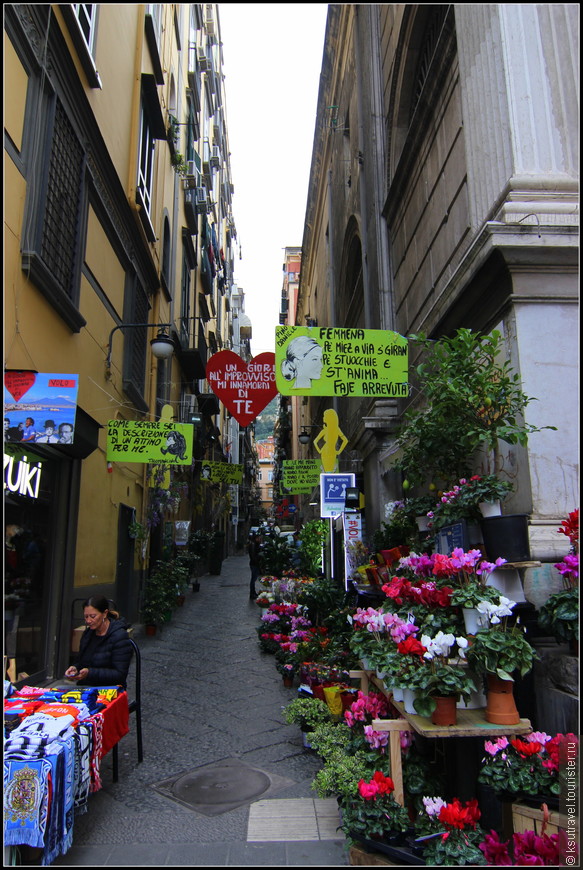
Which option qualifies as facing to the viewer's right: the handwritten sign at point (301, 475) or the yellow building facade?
the yellow building facade

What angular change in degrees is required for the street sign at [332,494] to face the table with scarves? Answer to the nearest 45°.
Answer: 0° — it already faces it

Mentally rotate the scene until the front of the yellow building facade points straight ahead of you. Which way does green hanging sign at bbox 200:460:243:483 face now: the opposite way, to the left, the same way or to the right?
to the right

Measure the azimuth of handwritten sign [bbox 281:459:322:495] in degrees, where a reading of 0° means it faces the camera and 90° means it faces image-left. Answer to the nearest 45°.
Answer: approximately 0°

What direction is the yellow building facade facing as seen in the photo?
to the viewer's right

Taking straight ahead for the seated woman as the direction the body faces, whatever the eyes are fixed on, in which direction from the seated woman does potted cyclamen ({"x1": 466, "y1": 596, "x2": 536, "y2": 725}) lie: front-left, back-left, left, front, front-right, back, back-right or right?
left

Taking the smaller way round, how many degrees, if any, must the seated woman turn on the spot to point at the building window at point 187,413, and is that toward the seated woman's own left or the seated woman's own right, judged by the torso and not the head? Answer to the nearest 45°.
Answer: approximately 135° to the seated woman's own right

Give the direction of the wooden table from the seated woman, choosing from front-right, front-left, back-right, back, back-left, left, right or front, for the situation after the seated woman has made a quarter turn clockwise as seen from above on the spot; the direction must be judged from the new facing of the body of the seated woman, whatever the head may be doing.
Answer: back

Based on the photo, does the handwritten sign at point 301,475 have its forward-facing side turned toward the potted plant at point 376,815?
yes
